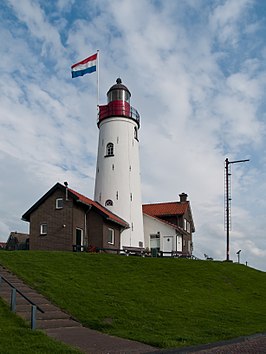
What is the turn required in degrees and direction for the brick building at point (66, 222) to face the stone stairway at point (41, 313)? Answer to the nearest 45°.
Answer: approximately 45° to its right

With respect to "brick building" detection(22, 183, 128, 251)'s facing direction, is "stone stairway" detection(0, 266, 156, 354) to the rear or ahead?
ahead

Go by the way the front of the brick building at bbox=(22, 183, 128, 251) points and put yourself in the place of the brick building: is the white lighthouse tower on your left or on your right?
on your left

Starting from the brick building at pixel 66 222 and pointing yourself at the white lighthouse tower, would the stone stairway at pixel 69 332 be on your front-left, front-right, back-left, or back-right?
back-right

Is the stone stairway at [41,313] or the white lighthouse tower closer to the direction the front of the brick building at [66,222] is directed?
the stone stairway

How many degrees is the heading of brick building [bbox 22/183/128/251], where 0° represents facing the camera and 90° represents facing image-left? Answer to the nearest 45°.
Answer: approximately 315°
